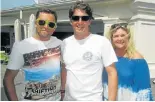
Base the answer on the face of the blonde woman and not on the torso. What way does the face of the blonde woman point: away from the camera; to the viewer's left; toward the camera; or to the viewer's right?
toward the camera

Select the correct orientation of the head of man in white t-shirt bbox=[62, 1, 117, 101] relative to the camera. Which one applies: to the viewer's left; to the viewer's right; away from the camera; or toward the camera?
toward the camera

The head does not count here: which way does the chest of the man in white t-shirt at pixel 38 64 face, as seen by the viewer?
toward the camera

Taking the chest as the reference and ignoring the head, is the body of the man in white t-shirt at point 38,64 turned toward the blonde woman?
no

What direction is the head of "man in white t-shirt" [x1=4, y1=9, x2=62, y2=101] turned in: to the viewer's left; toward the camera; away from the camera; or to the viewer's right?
toward the camera
